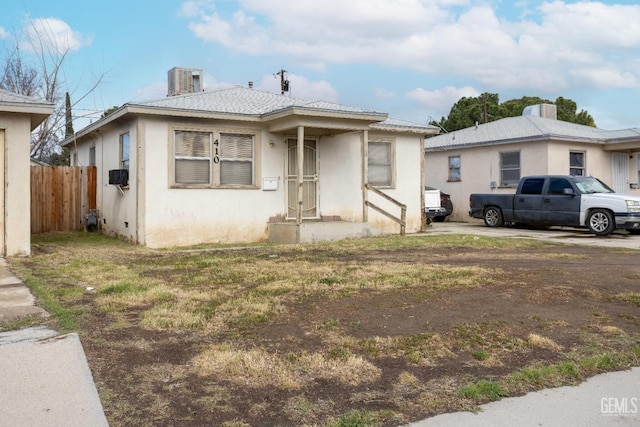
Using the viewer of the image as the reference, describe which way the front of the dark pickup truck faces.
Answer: facing the viewer and to the right of the viewer

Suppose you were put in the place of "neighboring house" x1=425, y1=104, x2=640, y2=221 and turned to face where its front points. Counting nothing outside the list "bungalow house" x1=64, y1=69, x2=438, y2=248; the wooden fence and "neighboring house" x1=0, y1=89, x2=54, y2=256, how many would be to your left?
0

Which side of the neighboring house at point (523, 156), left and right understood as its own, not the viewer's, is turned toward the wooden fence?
right

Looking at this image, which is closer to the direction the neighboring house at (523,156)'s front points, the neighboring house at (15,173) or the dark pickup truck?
the dark pickup truck

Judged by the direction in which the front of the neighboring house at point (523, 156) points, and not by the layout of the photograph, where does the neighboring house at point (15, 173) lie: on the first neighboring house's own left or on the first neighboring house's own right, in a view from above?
on the first neighboring house's own right

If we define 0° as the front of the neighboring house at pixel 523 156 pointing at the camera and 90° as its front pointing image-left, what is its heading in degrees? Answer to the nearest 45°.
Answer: approximately 315°

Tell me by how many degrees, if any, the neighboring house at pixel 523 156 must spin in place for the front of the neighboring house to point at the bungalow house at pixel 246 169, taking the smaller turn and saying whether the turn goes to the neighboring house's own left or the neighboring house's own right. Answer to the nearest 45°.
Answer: approximately 90° to the neighboring house's own right

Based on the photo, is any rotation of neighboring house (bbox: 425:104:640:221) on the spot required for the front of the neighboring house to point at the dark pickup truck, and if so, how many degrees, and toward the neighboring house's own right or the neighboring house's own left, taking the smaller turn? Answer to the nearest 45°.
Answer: approximately 45° to the neighboring house's own right

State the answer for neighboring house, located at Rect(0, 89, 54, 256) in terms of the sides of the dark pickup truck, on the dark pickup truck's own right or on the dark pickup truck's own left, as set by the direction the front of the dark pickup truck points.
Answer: on the dark pickup truck's own right

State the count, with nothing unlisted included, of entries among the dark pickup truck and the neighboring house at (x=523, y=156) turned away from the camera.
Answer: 0

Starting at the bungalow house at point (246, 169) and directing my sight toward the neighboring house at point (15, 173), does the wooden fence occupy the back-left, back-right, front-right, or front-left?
front-right

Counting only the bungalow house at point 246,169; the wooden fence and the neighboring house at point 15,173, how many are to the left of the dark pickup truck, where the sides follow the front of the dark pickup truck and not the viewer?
0

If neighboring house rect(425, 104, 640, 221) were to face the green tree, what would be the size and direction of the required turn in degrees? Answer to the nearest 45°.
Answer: approximately 135° to its left
